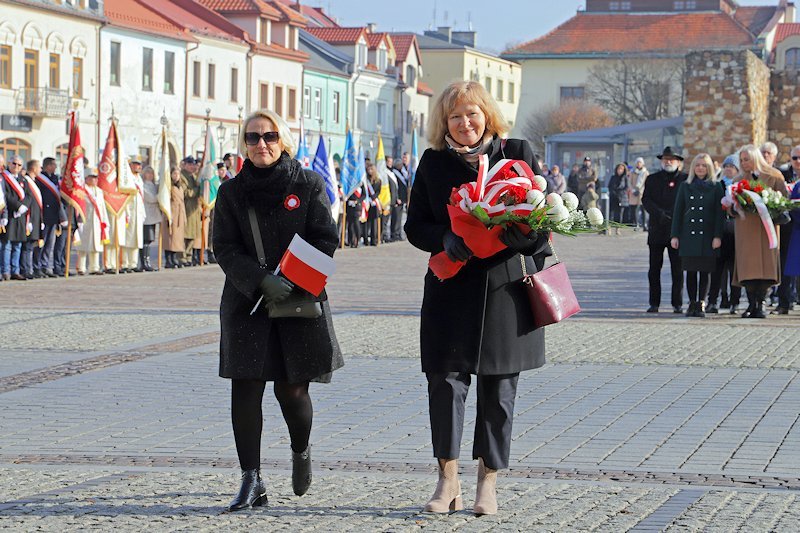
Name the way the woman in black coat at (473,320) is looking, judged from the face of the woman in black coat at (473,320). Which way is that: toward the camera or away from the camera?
toward the camera

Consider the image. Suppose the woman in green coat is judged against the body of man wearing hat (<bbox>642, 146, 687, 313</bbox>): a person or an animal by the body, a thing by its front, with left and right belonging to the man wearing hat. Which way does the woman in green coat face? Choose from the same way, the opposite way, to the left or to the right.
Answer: the same way

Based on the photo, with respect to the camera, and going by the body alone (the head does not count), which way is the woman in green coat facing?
toward the camera

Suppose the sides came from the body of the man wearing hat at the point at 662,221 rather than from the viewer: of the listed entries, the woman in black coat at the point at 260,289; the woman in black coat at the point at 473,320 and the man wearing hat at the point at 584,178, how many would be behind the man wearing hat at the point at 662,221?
1

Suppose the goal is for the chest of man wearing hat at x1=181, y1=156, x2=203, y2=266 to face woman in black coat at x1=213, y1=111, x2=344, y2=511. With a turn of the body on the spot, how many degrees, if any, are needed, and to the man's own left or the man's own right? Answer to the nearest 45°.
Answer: approximately 45° to the man's own right

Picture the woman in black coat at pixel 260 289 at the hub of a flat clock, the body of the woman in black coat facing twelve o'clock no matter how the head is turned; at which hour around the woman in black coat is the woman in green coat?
The woman in green coat is roughly at 7 o'clock from the woman in black coat.

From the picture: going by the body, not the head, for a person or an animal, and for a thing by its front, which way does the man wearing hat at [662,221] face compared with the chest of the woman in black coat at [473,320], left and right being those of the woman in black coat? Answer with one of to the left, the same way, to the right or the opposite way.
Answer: the same way

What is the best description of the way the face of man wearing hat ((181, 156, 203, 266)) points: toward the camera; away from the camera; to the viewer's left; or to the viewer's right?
toward the camera

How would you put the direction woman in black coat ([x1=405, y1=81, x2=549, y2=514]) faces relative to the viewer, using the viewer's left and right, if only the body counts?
facing the viewer

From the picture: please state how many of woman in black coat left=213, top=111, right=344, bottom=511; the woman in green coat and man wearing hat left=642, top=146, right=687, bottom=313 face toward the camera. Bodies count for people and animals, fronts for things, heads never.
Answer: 3

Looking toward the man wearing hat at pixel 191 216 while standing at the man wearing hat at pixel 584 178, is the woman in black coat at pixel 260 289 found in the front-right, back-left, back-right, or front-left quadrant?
front-left

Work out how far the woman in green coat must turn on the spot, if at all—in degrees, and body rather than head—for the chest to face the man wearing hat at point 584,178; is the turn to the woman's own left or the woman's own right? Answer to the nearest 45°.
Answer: approximately 180°

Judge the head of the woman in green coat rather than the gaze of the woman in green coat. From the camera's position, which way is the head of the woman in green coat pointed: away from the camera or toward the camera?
toward the camera

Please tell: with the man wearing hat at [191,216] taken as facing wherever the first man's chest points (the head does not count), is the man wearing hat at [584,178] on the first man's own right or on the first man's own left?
on the first man's own left

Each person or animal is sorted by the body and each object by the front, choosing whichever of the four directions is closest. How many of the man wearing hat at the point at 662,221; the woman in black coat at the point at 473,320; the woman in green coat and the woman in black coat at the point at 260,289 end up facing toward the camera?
4

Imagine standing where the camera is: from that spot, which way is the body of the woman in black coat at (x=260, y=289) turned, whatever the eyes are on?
toward the camera

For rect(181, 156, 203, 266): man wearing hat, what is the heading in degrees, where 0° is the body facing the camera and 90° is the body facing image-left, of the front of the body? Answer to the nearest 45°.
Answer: approximately 315°

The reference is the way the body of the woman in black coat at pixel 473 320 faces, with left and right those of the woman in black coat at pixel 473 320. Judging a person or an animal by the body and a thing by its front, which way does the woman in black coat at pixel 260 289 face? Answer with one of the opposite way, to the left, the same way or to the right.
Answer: the same way

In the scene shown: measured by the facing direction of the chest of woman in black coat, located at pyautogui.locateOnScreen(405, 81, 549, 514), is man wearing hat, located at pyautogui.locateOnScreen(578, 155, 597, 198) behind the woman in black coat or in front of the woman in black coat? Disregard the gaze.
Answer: behind

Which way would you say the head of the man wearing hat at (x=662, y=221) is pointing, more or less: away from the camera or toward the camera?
toward the camera

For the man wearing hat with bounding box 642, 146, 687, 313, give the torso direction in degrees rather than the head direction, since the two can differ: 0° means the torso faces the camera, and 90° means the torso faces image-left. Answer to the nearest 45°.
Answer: approximately 0°
